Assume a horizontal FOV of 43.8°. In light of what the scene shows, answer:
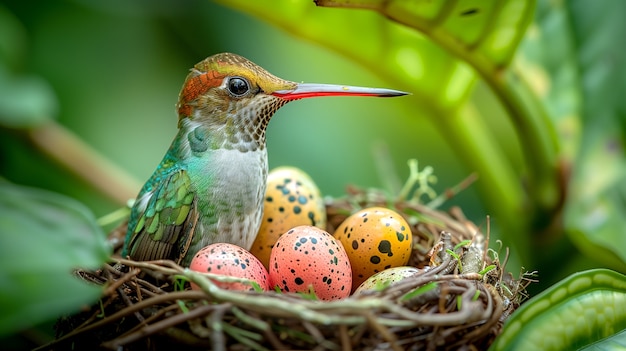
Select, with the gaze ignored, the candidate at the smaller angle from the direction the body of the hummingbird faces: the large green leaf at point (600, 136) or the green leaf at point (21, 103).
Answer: the large green leaf

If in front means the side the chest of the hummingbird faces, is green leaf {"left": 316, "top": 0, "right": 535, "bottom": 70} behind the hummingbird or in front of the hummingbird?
in front

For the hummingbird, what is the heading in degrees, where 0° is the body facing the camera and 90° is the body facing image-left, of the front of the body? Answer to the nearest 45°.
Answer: approximately 270°

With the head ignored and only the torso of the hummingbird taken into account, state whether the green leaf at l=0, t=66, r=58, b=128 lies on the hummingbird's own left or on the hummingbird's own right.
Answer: on the hummingbird's own left

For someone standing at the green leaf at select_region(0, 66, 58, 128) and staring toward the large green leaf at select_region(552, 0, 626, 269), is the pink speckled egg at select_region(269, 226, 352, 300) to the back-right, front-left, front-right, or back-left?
front-right

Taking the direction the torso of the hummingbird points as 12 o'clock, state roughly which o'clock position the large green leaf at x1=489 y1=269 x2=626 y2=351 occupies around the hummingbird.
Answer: The large green leaf is roughly at 1 o'clock from the hummingbird.
